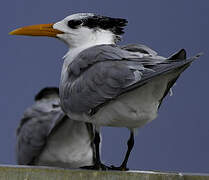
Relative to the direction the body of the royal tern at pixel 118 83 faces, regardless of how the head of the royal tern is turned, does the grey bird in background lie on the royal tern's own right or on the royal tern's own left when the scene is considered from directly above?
on the royal tern's own right

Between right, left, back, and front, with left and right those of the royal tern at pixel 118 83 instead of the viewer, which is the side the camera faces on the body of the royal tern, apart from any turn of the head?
left
